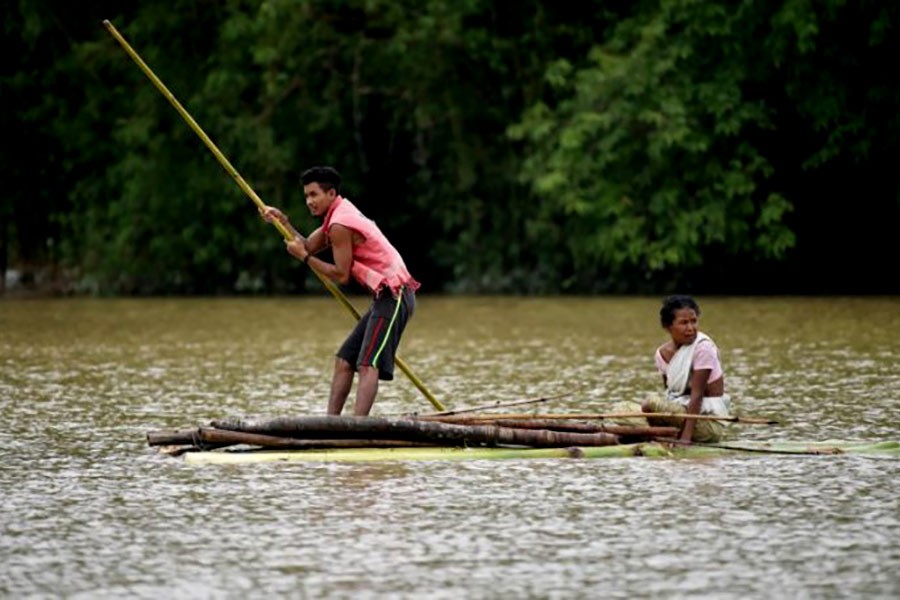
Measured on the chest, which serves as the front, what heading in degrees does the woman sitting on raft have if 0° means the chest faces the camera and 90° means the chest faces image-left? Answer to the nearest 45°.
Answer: approximately 45°
